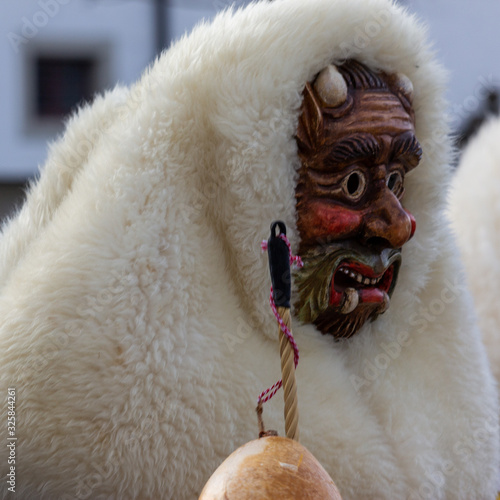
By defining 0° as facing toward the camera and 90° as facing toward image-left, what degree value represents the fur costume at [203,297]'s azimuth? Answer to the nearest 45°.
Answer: approximately 315°
